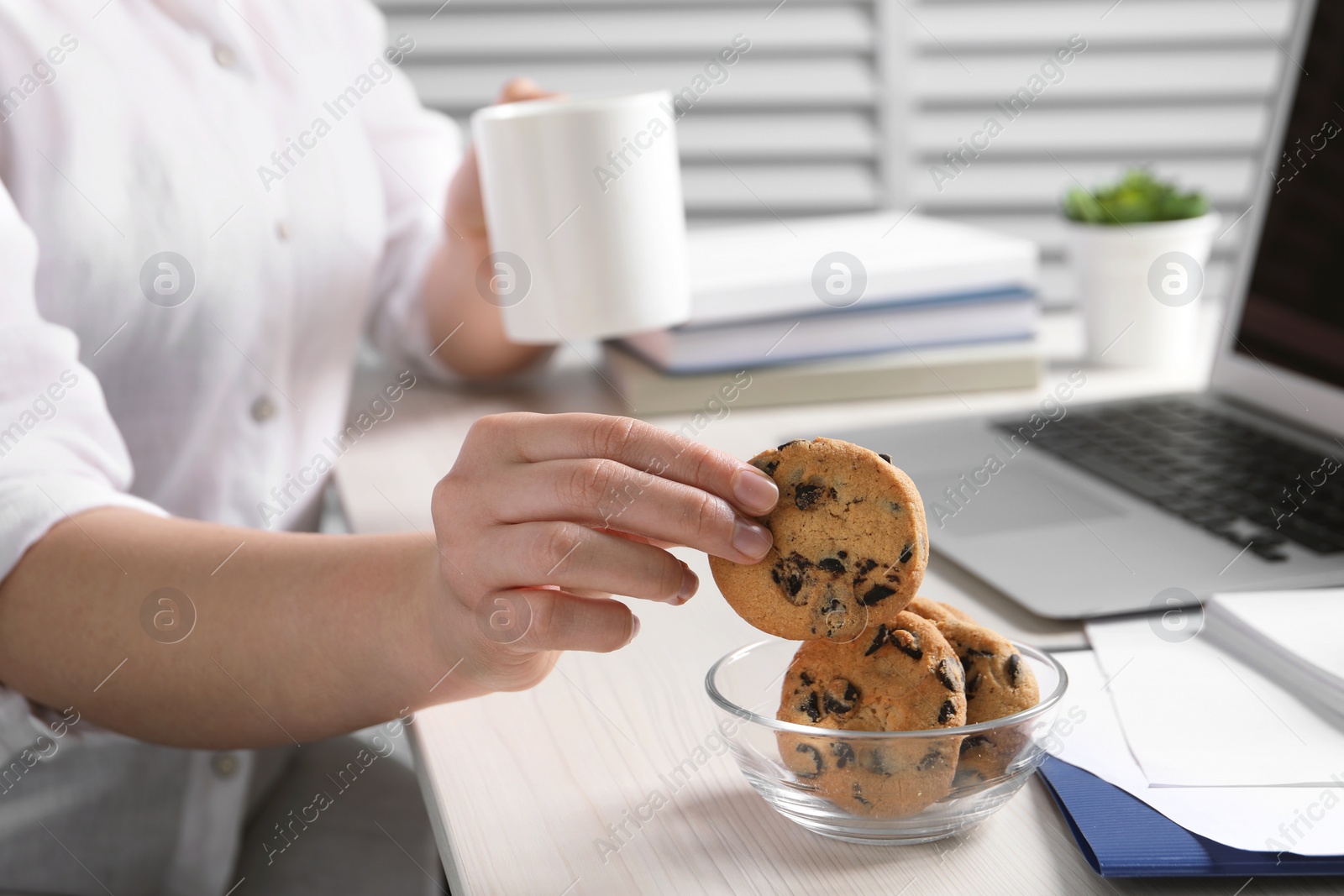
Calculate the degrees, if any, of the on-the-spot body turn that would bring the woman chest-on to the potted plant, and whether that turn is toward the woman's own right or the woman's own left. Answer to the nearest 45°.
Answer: approximately 45° to the woman's own left

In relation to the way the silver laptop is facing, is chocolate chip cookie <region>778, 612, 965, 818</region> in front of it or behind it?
in front

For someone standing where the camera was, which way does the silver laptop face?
facing the viewer and to the left of the viewer

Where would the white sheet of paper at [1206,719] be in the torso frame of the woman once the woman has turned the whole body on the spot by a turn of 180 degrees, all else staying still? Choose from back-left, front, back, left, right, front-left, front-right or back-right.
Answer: back

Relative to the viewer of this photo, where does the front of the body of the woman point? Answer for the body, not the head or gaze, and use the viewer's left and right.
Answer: facing the viewer and to the right of the viewer

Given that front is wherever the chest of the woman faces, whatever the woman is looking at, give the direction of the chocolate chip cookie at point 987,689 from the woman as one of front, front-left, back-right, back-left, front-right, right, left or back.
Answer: front

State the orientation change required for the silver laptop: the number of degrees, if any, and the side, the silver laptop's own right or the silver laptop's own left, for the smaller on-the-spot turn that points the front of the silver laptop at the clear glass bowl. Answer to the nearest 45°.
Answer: approximately 45° to the silver laptop's own left

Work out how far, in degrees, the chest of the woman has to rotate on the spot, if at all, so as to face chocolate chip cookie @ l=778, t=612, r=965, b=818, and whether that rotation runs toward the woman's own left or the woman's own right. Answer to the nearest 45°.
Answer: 0° — they already face it

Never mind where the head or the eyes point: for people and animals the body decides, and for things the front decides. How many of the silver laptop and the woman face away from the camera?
0

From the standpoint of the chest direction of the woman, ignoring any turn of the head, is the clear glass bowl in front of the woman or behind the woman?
in front

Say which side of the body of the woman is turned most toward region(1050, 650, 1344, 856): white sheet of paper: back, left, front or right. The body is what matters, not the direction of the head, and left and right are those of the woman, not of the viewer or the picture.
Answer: front
